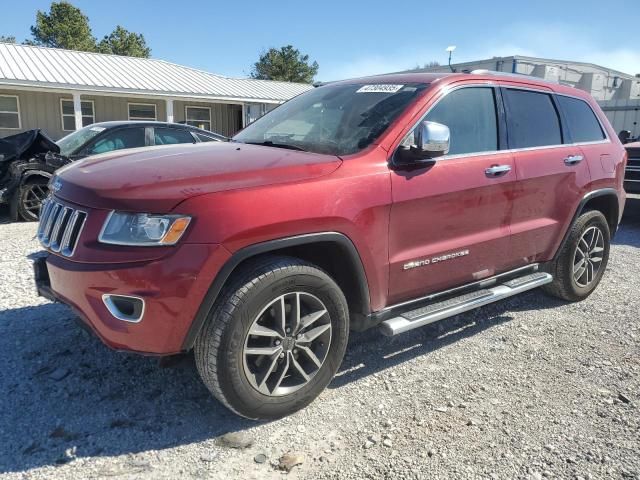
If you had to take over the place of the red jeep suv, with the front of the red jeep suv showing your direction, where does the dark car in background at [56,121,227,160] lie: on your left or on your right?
on your right

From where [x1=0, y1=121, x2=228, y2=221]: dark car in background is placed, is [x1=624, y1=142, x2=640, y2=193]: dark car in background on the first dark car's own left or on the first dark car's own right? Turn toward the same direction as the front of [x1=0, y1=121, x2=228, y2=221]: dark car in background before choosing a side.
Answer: on the first dark car's own left

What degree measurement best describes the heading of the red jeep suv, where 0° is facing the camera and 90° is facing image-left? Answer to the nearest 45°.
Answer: approximately 45°

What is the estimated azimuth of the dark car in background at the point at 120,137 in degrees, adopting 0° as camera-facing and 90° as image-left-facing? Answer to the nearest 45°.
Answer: approximately 45°
